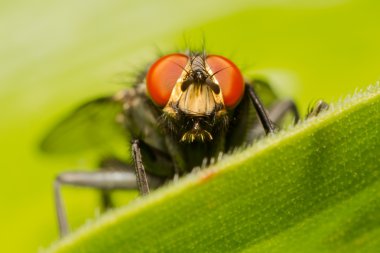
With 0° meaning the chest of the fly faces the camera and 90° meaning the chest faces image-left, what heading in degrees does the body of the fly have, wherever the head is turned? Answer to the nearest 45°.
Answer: approximately 0°
